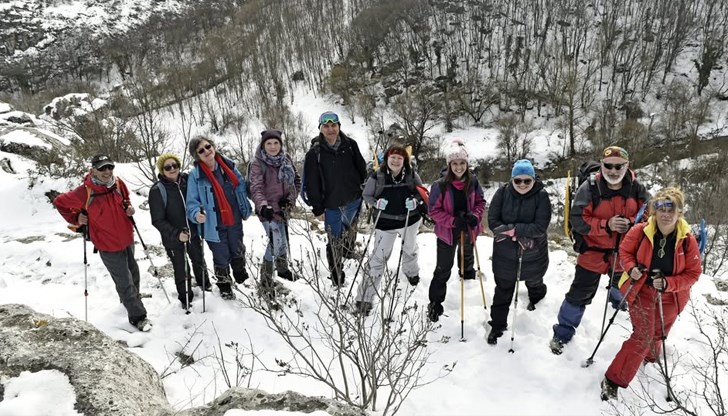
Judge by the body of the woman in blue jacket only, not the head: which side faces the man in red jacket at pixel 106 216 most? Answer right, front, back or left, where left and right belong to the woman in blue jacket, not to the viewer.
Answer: right

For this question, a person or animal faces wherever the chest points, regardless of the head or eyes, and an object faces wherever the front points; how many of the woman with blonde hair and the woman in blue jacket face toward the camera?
2

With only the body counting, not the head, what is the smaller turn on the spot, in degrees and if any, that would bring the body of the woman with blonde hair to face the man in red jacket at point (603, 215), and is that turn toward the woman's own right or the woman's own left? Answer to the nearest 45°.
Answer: approximately 135° to the woman's own right

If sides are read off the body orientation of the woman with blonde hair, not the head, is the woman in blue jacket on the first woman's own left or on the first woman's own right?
on the first woman's own right

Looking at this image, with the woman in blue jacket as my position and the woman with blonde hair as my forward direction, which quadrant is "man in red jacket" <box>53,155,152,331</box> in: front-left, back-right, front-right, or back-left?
back-right

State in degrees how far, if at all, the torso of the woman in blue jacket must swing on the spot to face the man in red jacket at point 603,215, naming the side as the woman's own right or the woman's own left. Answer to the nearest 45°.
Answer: approximately 45° to the woman's own left

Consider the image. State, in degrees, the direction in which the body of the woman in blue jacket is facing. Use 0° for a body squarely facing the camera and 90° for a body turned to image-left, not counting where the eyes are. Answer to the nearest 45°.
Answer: approximately 0°

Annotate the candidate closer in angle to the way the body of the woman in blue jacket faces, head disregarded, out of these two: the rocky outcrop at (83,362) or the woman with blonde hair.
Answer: the rocky outcrop
